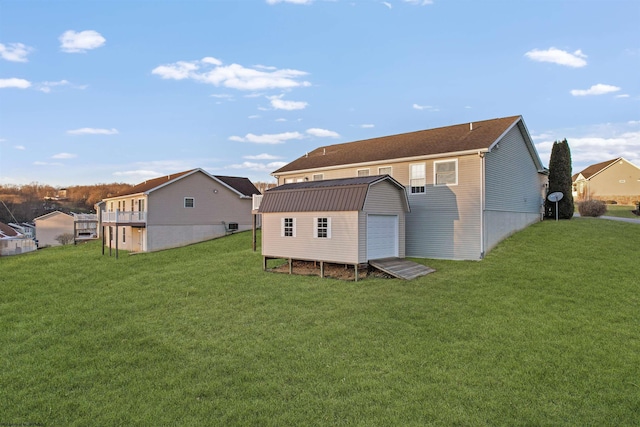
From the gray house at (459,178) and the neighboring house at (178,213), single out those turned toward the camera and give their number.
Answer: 0

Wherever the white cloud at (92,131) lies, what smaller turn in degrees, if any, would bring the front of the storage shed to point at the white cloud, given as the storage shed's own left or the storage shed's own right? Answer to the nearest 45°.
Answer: approximately 180°

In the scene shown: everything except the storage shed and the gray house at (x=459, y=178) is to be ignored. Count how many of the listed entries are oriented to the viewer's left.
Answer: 0

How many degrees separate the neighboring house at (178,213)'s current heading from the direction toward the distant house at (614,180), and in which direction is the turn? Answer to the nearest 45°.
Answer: approximately 45° to its right

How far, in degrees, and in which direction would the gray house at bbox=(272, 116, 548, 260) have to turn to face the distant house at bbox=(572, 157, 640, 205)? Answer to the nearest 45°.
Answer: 0° — it already faces it

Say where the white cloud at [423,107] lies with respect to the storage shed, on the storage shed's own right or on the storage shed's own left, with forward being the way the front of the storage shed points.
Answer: on the storage shed's own left

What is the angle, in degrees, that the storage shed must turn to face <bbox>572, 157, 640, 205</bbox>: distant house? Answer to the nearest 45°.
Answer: approximately 90° to its left

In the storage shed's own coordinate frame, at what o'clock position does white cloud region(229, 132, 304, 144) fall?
The white cloud is roughly at 7 o'clock from the storage shed.

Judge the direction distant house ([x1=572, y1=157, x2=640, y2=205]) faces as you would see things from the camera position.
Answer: facing the viewer and to the left of the viewer

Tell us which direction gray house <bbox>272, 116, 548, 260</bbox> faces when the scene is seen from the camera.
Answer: facing away from the viewer and to the right of the viewer

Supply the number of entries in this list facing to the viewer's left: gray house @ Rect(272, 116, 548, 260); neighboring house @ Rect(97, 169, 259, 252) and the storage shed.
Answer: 0
